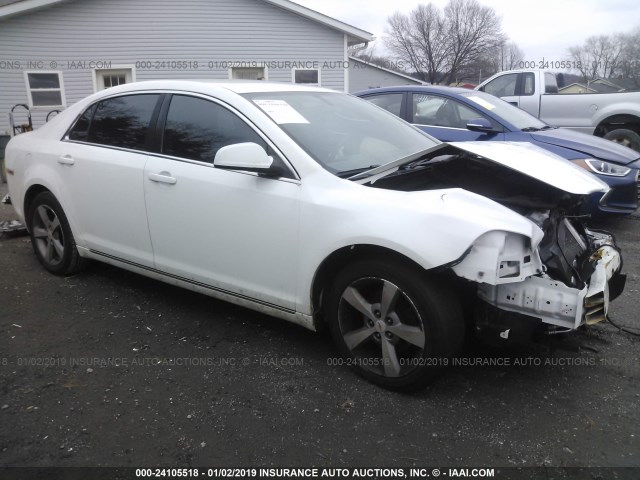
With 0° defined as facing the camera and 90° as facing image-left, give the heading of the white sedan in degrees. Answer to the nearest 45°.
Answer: approximately 315°

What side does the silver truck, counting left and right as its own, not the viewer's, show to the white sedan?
left

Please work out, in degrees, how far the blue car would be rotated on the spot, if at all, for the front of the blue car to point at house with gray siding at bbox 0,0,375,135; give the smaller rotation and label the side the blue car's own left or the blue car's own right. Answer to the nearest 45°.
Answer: approximately 180°

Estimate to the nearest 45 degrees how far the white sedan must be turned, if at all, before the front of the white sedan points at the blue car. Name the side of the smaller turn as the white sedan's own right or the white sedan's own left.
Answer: approximately 90° to the white sedan's own left

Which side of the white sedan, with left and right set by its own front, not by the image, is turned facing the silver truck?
left

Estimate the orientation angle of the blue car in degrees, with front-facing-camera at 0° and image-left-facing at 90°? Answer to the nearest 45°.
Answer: approximately 315°

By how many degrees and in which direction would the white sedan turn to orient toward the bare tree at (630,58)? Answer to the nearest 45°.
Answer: approximately 90° to its left

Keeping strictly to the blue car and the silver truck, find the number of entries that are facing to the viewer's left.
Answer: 1

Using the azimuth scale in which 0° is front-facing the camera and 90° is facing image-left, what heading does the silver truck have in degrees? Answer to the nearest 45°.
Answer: approximately 90°

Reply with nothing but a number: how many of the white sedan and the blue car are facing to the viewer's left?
0

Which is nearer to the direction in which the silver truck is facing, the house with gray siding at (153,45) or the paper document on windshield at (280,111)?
the house with gray siding
